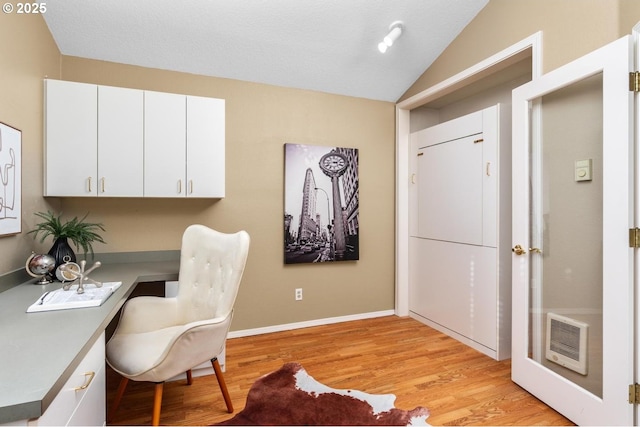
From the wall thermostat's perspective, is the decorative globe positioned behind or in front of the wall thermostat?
in front

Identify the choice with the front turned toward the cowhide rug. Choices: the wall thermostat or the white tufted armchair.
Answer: the wall thermostat

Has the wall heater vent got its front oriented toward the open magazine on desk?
yes

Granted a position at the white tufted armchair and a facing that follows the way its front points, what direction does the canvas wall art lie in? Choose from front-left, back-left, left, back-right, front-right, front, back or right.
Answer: back

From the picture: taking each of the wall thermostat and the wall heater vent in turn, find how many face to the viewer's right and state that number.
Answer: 0

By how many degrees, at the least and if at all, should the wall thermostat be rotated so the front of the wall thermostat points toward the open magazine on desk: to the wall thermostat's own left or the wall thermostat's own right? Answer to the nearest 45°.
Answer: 0° — it already faces it

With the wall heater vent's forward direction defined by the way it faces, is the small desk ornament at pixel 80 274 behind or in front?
in front

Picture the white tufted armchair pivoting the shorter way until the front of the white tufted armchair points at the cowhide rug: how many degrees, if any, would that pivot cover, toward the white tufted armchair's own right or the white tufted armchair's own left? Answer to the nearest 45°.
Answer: approximately 135° to the white tufted armchair's own left
